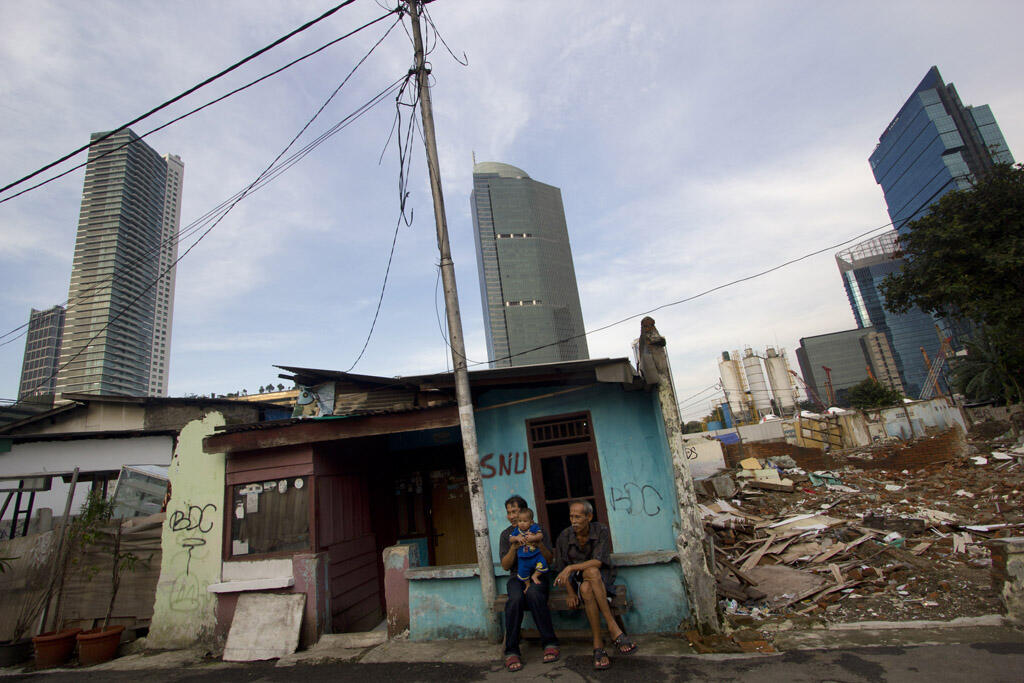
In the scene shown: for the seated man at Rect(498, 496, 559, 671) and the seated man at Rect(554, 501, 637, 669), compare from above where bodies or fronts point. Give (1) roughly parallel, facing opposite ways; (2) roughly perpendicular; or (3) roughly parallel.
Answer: roughly parallel

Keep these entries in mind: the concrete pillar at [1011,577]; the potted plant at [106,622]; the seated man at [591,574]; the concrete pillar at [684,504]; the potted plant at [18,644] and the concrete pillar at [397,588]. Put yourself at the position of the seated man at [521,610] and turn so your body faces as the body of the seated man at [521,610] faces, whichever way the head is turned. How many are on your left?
3

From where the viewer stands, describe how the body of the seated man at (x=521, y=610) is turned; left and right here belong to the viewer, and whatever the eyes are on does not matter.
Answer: facing the viewer

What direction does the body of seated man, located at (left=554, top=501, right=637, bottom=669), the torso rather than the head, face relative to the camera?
toward the camera

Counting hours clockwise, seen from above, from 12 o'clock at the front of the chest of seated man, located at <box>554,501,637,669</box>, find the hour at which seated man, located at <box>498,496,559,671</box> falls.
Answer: seated man, located at <box>498,496,559,671</box> is roughly at 3 o'clock from seated man, located at <box>554,501,637,669</box>.

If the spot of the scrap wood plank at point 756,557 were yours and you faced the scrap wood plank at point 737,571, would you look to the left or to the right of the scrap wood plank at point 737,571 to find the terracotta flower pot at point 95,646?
right

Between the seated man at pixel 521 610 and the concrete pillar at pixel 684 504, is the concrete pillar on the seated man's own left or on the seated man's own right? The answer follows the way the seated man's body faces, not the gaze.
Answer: on the seated man's own left

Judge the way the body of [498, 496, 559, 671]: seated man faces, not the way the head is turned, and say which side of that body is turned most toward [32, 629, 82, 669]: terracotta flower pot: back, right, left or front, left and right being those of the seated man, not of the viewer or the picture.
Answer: right

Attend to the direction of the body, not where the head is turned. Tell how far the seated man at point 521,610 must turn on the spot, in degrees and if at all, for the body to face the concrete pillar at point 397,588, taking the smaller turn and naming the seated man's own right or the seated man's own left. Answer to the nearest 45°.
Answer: approximately 135° to the seated man's own right

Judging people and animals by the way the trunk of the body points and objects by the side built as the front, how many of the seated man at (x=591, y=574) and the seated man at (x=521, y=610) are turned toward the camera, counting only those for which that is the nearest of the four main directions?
2

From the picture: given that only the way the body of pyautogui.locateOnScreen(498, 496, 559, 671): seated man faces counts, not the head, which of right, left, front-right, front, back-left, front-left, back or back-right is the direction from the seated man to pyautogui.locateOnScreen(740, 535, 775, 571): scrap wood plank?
back-left
